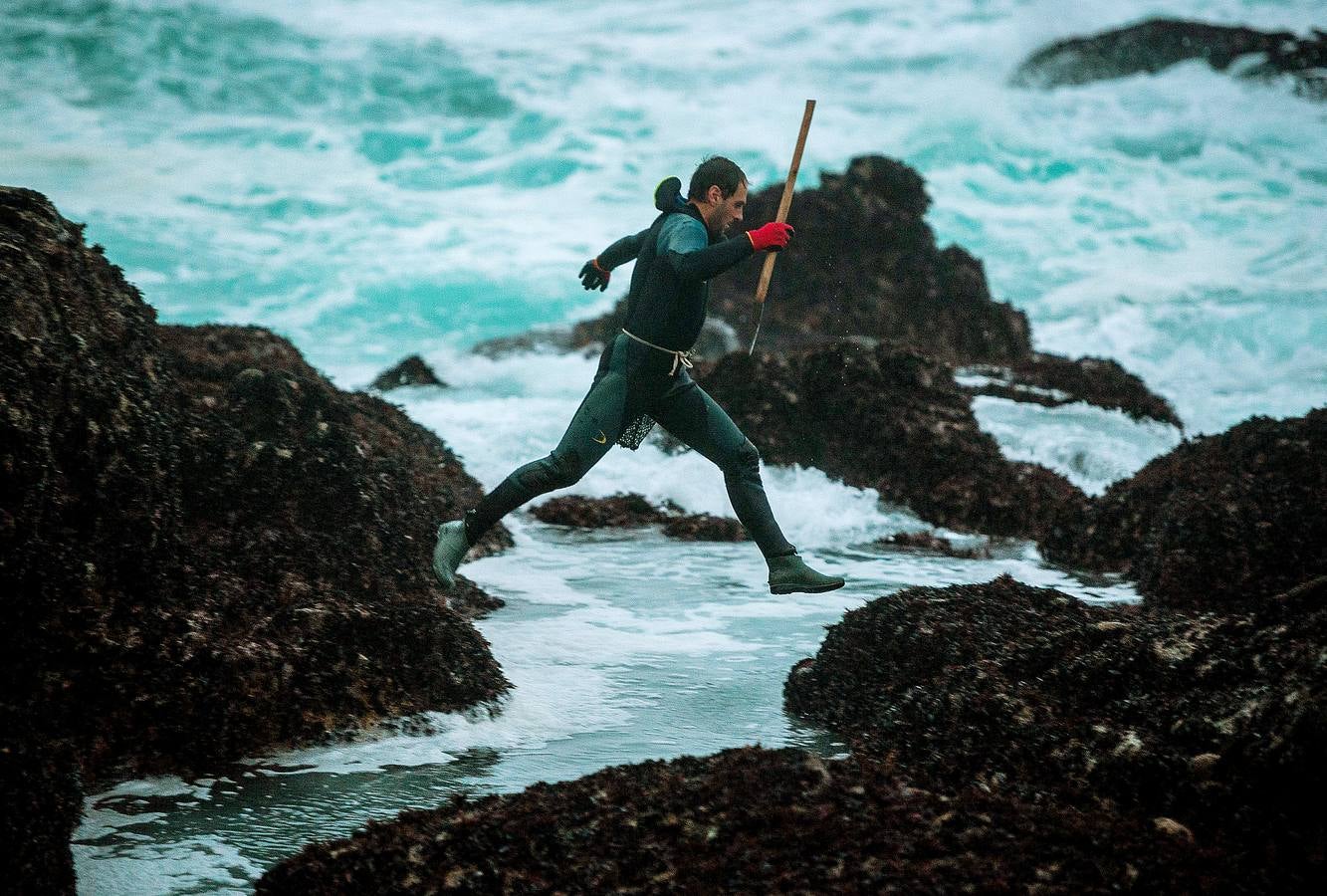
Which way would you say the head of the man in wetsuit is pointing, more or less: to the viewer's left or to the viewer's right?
to the viewer's right

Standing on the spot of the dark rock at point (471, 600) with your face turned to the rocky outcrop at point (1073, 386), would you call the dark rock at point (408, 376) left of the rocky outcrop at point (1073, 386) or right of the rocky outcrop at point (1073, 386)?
left

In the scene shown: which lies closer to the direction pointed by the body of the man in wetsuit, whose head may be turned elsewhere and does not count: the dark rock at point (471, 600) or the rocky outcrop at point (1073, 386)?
the rocky outcrop

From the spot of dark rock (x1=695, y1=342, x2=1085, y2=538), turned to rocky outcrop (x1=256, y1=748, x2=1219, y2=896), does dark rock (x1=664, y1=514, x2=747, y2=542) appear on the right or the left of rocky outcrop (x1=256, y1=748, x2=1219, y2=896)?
right

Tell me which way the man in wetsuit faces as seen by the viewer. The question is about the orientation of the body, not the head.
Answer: to the viewer's right

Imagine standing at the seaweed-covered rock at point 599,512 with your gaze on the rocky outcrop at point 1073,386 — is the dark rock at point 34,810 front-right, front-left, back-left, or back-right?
back-right

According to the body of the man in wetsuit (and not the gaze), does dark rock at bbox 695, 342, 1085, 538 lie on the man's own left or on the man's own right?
on the man's own left

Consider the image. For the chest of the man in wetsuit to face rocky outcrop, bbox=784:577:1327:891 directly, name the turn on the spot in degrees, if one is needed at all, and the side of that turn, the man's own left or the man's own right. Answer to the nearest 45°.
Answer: approximately 45° to the man's own right
